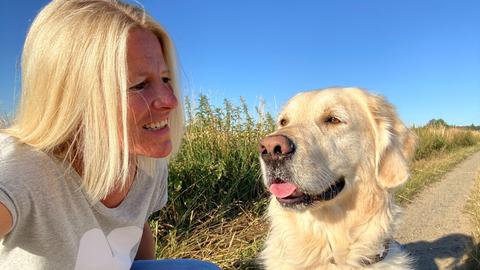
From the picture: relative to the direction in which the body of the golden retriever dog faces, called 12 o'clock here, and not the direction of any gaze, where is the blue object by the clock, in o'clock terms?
The blue object is roughly at 1 o'clock from the golden retriever dog.

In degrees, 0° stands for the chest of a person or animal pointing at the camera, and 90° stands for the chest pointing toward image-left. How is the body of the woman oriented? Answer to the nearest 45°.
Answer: approximately 315°

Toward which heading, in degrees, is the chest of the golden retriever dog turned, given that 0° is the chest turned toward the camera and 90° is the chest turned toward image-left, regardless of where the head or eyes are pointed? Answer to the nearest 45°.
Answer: approximately 45°

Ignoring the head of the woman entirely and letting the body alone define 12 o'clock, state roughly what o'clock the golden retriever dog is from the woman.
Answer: The golden retriever dog is roughly at 10 o'clock from the woman.
